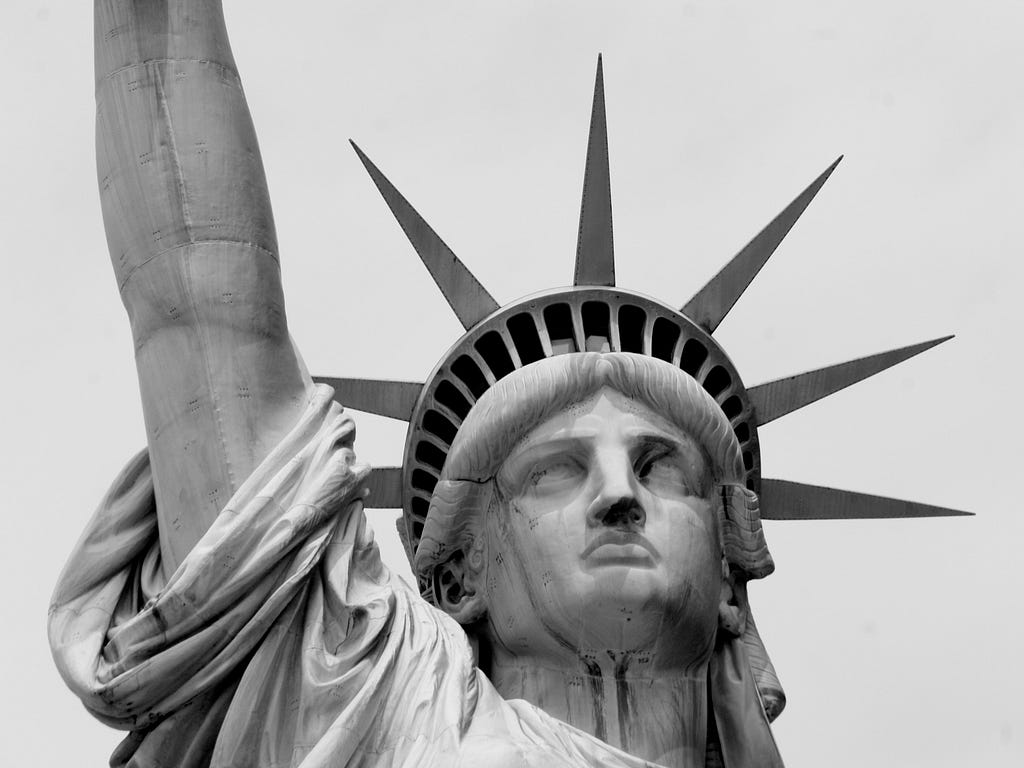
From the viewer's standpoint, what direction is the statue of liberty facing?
toward the camera
